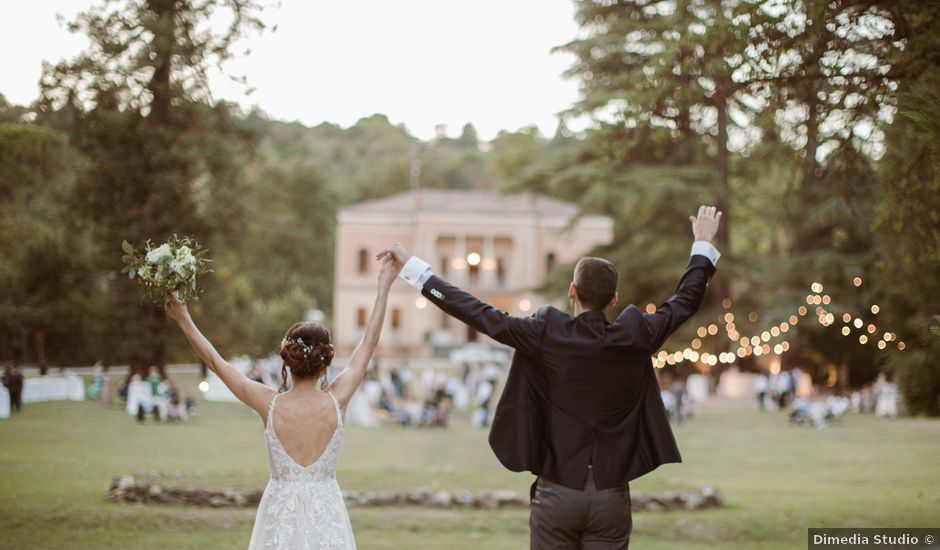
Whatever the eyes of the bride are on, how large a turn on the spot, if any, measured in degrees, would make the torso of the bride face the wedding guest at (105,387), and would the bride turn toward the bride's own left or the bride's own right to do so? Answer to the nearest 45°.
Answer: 0° — they already face them

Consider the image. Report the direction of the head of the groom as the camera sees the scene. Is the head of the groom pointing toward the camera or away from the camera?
away from the camera

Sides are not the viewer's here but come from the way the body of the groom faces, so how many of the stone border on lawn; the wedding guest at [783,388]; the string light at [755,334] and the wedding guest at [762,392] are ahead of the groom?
4

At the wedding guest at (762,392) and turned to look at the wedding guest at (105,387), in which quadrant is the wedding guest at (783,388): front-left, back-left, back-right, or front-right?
back-right

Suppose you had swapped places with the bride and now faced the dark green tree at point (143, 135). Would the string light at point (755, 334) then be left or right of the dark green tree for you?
right

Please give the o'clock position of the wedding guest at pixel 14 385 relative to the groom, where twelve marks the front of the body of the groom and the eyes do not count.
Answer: The wedding guest is roughly at 11 o'clock from the groom.

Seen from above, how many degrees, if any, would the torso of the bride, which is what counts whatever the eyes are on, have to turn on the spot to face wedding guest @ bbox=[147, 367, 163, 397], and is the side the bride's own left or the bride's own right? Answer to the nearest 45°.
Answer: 0° — they already face them

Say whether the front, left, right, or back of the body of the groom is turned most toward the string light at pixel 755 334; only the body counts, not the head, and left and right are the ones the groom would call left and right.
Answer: front

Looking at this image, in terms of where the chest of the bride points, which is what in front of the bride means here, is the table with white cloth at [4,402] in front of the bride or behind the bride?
in front

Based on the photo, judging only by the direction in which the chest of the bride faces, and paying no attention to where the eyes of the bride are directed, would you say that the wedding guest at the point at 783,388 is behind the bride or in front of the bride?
in front

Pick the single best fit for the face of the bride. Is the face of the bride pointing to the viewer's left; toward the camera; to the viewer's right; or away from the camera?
away from the camera

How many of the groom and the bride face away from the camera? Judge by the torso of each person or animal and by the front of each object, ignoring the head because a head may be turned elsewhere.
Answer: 2

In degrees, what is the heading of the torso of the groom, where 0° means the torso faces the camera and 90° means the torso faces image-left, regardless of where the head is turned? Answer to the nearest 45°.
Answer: approximately 180°

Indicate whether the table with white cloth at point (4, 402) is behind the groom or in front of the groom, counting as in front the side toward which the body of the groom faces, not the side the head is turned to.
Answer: in front

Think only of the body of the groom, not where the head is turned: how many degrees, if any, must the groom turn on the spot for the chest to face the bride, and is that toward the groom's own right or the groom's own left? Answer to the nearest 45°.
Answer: approximately 90° to the groom's own left

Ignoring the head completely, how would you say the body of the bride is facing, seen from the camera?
away from the camera
